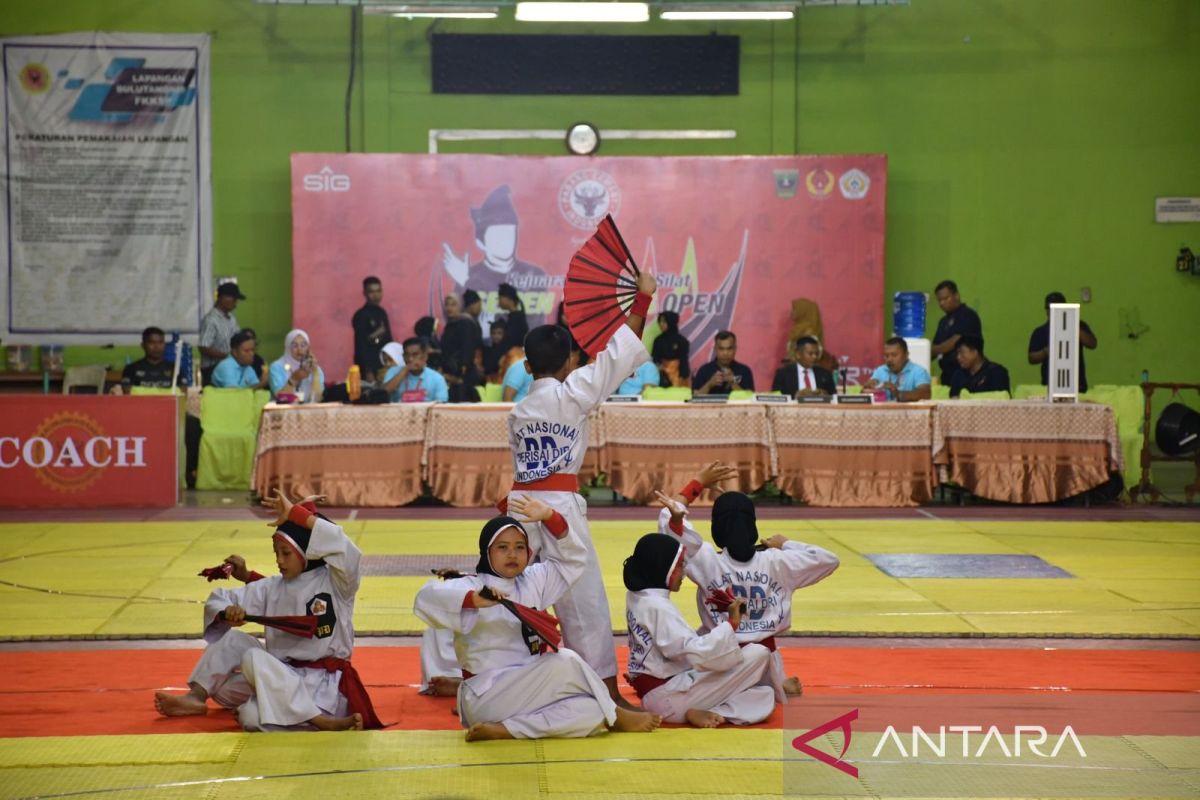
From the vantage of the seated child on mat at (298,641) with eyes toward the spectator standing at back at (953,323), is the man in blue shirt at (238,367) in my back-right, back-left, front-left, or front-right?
front-left

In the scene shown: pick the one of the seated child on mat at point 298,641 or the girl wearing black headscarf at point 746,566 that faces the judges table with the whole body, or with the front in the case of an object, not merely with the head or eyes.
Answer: the girl wearing black headscarf

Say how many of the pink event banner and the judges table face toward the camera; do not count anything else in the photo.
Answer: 2

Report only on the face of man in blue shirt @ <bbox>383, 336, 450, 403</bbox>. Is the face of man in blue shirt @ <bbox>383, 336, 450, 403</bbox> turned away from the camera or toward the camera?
toward the camera

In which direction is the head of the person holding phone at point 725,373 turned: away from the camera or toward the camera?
toward the camera

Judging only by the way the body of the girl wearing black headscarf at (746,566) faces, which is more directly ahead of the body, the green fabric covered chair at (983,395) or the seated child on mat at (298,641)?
the green fabric covered chair

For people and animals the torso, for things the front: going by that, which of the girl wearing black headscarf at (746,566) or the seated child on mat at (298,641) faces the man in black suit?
the girl wearing black headscarf

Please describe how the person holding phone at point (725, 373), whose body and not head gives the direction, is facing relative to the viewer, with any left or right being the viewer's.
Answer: facing the viewer

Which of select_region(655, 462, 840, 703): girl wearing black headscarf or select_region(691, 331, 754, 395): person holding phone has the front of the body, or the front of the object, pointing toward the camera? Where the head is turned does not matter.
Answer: the person holding phone

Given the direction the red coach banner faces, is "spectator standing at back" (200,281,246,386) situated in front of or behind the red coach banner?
behind

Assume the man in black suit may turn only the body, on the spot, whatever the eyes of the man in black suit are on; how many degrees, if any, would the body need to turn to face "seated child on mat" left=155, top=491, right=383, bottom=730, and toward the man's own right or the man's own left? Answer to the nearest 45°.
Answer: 0° — they already face them

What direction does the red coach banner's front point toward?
toward the camera

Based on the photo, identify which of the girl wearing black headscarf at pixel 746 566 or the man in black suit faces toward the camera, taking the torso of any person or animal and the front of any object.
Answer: the man in black suit

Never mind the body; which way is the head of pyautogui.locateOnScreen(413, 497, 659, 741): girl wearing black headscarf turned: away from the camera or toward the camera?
toward the camera

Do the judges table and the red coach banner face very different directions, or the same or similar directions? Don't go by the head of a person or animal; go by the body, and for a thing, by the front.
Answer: same or similar directions

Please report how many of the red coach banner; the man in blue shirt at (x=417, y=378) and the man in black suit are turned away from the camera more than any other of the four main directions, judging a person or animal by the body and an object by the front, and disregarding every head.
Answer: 0

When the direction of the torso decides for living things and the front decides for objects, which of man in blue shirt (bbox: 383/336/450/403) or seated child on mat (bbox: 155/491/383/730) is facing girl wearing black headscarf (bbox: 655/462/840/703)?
the man in blue shirt

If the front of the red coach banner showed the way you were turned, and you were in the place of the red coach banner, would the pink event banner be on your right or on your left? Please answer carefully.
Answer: on your left

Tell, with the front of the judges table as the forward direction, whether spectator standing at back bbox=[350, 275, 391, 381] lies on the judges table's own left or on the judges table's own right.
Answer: on the judges table's own right

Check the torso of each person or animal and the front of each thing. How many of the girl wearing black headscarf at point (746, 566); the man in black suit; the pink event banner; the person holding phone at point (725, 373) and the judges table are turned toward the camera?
4

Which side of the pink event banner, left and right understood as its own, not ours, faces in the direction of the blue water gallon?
left
